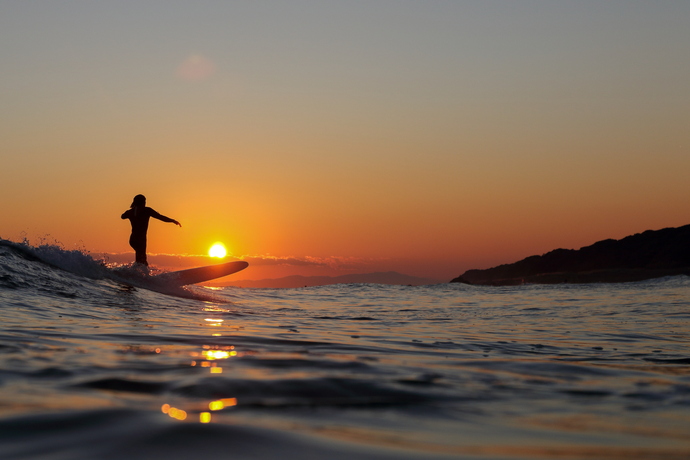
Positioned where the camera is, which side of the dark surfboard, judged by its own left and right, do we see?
right
